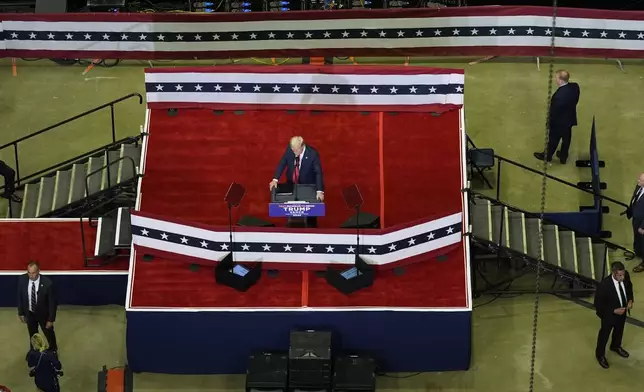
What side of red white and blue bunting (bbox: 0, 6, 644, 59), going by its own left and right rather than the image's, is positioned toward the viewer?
front

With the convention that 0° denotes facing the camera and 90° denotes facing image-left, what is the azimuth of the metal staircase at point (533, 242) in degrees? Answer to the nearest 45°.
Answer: approximately 270°

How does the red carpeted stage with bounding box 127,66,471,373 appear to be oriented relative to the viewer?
toward the camera

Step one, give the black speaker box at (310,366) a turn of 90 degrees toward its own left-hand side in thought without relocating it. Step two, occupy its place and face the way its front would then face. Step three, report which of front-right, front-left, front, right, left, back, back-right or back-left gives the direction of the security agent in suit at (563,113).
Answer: front-left

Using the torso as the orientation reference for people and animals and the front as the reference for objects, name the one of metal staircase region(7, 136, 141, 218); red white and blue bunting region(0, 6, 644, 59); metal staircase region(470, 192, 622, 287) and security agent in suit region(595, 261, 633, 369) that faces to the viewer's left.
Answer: metal staircase region(7, 136, 141, 218)

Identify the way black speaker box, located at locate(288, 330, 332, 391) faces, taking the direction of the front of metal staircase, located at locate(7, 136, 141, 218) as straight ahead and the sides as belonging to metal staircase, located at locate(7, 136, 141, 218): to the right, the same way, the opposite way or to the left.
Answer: to the left

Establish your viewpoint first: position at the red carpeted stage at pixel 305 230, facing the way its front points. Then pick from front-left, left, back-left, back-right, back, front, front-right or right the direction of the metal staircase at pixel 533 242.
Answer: left

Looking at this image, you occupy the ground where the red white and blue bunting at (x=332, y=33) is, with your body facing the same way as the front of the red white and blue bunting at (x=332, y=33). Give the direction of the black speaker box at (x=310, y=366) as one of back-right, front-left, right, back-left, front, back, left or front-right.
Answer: front

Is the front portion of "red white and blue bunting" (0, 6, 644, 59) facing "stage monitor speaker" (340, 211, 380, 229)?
yes

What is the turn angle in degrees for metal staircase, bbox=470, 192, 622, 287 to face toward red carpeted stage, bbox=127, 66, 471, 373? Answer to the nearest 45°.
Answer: approximately 180°

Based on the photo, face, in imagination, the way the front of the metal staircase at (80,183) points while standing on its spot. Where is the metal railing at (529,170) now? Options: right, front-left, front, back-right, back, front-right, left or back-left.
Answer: back

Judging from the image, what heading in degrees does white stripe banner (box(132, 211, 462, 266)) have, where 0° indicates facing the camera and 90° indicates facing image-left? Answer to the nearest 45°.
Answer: approximately 0°

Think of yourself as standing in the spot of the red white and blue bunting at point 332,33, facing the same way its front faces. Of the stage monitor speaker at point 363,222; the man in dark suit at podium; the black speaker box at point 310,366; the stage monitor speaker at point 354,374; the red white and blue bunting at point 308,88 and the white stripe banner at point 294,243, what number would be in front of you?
6
